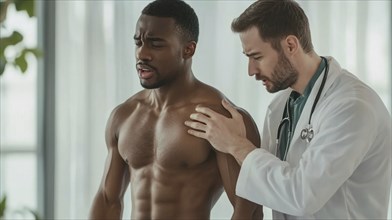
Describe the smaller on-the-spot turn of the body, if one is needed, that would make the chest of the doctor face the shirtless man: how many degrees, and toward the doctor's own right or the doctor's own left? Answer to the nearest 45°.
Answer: approximately 45° to the doctor's own right

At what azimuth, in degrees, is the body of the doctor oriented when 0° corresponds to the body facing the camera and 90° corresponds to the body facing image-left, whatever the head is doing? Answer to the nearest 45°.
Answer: approximately 45°
